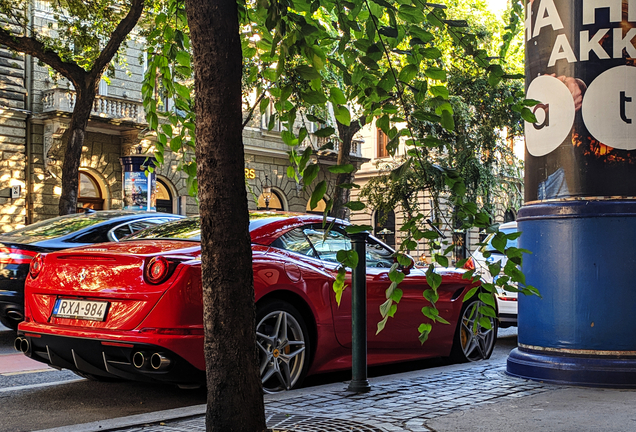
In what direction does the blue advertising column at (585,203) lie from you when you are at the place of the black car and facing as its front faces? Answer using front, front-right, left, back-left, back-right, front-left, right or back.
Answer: right

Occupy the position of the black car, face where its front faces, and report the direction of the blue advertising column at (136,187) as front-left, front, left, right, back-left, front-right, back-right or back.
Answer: front-left

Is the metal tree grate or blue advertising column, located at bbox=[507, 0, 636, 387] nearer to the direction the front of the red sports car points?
the blue advertising column

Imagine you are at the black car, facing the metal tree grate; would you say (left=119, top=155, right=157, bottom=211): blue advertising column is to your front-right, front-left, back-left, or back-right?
back-left

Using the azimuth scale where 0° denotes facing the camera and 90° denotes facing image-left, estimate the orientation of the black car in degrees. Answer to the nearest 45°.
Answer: approximately 225°

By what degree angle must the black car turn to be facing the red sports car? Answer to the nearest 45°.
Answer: approximately 135° to its right

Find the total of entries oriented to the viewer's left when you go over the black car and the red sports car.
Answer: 0

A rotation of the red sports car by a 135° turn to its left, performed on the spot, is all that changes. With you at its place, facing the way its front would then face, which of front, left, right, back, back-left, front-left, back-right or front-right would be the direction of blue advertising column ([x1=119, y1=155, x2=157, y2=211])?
right

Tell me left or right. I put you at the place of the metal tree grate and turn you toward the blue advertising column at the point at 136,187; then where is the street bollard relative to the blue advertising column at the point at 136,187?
right

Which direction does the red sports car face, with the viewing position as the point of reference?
facing away from the viewer and to the right of the viewer

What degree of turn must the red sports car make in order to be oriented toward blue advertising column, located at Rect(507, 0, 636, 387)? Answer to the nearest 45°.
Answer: approximately 45° to its right

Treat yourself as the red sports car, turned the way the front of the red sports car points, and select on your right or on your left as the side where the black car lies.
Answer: on your left
